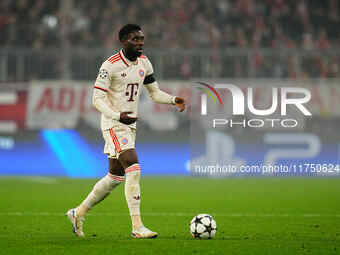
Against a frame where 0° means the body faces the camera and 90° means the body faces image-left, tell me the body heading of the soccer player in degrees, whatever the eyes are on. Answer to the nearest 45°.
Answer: approximately 315°
